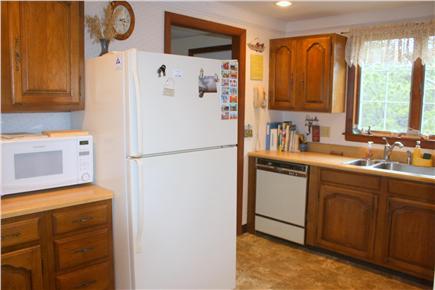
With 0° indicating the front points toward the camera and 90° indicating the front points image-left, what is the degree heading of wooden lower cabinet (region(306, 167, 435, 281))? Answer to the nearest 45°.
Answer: approximately 45°

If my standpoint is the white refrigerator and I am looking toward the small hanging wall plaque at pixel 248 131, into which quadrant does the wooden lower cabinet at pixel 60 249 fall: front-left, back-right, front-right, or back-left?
back-left

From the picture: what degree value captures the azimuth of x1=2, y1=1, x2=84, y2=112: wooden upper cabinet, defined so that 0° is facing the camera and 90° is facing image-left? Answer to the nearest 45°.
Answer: approximately 0°

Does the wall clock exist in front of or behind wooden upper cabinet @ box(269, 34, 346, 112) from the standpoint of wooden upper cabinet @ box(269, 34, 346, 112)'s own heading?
in front

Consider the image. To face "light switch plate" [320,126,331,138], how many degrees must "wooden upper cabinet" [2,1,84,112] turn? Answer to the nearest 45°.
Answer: approximately 90° to its left

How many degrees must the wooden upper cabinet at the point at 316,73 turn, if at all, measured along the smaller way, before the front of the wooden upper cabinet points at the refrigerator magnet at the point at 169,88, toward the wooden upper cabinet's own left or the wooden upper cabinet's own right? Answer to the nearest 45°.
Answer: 0° — it already faces it

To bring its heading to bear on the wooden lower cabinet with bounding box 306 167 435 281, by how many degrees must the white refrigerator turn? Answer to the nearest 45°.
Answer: approximately 45° to its left

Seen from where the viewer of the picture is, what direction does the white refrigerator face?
facing the viewer and to the right of the viewer

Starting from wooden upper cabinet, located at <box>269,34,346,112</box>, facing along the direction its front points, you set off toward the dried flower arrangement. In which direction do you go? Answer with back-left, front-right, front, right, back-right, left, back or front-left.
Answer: front

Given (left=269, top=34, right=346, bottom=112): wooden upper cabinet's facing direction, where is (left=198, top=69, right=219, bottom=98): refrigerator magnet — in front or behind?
in front
